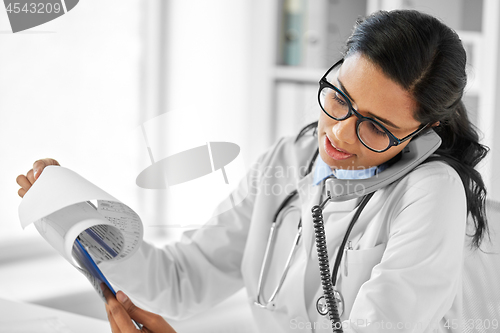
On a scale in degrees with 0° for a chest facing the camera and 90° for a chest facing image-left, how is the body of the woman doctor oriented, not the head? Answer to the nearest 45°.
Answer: approximately 45°
